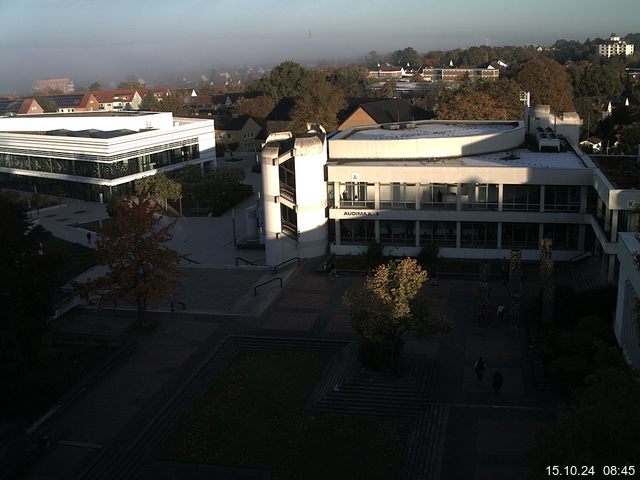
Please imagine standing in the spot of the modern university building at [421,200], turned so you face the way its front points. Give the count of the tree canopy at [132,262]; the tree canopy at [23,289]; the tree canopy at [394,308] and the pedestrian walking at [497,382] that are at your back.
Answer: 0

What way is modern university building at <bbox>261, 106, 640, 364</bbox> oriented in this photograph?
toward the camera

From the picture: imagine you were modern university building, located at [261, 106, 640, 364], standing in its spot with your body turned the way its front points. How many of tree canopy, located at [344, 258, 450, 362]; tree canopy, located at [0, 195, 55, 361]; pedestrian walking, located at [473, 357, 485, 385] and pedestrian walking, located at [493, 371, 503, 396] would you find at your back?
0

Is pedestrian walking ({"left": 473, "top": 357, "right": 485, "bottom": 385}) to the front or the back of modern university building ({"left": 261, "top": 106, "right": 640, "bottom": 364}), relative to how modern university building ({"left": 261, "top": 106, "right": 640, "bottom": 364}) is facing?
to the front

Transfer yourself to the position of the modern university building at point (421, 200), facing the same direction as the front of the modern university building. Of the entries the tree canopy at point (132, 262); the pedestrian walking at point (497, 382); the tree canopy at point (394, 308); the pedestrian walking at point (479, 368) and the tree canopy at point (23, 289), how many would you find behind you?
0

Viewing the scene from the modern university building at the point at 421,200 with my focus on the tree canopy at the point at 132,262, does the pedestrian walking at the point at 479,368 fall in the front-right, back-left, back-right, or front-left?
front-left

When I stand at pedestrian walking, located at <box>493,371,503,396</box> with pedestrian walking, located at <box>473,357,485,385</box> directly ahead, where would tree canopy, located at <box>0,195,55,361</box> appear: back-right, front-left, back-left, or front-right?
front-left

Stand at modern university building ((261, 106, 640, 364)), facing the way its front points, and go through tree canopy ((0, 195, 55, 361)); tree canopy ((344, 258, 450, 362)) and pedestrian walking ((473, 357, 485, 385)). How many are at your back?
0

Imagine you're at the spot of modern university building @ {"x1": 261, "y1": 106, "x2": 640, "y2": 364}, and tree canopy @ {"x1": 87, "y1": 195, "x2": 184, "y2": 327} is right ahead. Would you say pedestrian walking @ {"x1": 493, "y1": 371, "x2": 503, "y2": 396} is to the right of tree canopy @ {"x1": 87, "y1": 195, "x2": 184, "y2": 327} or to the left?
left

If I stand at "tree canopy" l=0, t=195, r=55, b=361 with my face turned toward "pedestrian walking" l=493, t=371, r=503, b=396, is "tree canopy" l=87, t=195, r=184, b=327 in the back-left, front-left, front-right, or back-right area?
front-left

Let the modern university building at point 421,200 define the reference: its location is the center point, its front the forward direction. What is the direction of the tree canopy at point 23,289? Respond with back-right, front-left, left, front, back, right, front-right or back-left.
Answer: front-right

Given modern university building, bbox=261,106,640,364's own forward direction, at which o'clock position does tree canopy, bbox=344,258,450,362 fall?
The tree canopy is roughly at 12 o'clock from the modern university building.

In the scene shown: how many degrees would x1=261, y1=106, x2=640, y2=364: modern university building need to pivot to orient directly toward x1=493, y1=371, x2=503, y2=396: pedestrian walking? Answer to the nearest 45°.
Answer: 0° — it already faces them

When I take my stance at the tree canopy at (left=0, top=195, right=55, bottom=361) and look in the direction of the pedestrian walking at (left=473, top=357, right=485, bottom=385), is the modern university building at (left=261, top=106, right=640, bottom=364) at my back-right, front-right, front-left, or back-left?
front-left

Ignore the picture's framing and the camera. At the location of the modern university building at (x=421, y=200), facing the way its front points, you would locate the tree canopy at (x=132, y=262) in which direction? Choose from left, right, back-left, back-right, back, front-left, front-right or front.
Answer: front-right
